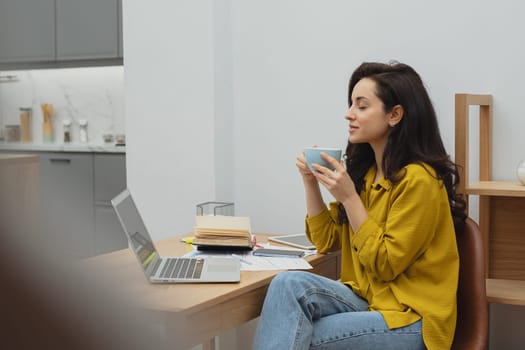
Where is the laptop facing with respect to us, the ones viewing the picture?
facing to the right of the viewer

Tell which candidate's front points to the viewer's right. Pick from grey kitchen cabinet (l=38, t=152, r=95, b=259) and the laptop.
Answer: the laptop

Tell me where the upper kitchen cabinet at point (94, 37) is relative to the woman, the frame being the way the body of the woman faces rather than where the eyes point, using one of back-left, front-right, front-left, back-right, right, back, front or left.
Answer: front-right

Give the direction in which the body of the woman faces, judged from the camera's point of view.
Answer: to the viewer's left

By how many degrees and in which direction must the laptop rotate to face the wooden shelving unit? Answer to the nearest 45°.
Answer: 0° — it already faces it

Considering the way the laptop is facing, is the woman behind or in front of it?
in front

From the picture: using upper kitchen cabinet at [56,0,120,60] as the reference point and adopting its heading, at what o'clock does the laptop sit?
The laptop is roughly at 12 o'clock from the upper kitchen cabinet.

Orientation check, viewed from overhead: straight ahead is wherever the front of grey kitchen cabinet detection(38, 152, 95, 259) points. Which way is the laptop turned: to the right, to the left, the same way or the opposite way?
to the left

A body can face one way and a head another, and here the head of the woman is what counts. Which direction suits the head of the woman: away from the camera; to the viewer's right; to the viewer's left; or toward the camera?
to the viewer's left

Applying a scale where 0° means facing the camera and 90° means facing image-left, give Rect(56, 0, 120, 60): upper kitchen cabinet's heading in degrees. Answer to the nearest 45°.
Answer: approximately 0°

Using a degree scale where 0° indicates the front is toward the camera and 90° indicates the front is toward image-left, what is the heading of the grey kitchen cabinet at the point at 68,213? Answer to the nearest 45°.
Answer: approximately 0°

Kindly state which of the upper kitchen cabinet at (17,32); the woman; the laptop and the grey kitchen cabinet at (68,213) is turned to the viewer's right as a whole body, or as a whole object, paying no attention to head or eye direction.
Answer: the laptop
